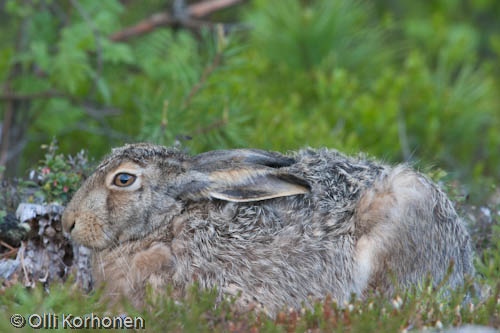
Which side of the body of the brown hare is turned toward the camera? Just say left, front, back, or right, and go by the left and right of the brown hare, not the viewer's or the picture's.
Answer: left

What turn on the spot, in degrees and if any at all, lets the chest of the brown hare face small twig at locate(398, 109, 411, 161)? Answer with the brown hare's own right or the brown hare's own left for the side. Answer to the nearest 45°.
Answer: approximately 135° to the brown hare's own right

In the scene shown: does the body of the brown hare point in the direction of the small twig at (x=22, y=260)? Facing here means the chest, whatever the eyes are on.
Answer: yes

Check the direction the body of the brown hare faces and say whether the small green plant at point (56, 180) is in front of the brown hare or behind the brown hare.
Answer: in front

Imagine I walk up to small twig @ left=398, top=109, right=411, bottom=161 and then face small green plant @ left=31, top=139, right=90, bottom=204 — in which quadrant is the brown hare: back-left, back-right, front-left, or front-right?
front-left

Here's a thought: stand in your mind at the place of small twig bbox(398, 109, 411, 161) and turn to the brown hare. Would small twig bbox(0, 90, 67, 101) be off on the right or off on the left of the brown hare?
right

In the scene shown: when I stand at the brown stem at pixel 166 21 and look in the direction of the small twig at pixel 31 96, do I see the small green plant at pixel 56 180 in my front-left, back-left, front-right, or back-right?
front-left

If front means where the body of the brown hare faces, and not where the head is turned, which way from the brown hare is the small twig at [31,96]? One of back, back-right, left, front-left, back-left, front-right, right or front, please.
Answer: front-right

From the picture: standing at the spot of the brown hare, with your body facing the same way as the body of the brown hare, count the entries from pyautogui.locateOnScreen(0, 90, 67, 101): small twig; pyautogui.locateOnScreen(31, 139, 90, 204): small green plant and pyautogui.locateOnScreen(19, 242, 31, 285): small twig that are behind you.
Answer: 0
